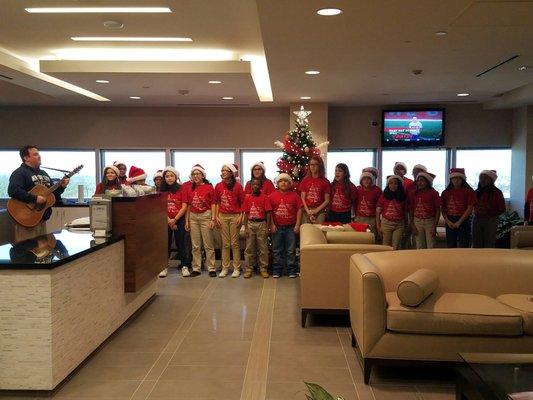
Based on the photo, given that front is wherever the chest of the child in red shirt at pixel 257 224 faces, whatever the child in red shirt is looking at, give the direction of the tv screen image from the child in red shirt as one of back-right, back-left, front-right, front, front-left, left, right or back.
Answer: back-left

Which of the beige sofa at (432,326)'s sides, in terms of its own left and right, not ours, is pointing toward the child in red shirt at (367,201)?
back

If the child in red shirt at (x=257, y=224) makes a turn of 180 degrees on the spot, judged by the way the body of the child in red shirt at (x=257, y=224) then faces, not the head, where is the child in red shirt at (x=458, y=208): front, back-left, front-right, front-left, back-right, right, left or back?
right

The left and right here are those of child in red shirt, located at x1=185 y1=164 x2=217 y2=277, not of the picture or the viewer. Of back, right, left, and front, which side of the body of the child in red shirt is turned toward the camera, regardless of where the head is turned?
front

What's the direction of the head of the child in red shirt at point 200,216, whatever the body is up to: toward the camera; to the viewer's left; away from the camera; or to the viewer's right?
toward the camera

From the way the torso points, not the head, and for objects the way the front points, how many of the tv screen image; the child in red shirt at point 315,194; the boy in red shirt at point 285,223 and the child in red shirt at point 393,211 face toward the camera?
4

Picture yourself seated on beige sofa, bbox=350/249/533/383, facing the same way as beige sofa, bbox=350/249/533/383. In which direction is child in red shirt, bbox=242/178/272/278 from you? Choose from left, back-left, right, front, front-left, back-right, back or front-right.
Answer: back-right

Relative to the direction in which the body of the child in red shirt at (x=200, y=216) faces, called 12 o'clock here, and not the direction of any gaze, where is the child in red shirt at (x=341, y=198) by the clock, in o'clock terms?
the child in red shirt at (x=341, y=198) is roughly at 9 o'clock from the child in red shirt at (x=200, y=216).

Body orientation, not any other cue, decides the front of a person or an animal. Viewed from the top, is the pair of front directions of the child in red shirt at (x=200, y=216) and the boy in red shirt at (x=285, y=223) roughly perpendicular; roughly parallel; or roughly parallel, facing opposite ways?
roughly parallel

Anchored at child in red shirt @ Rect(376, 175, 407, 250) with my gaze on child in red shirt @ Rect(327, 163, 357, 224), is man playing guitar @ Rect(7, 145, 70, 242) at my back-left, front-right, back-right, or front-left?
front-left

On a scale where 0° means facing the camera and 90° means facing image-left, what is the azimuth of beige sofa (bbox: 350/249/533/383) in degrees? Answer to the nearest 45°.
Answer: approximately 0°

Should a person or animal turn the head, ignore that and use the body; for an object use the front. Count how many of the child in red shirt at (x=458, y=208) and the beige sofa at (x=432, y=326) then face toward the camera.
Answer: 2

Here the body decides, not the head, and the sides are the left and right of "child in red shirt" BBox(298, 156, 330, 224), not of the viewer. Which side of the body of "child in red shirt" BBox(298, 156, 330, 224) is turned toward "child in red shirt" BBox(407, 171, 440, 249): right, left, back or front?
left

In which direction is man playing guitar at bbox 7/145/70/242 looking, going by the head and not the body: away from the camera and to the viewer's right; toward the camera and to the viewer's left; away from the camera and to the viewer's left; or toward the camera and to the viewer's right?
toward the camera and to the viewer's right

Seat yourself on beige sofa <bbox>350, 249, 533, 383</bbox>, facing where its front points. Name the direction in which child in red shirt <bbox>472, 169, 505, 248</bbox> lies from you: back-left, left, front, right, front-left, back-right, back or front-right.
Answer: back

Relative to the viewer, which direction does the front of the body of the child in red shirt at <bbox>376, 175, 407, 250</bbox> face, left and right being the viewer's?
facing the viewer

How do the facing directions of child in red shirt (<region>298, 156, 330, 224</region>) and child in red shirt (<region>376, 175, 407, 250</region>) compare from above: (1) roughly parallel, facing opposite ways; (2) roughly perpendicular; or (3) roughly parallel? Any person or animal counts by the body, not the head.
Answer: roughly parallel

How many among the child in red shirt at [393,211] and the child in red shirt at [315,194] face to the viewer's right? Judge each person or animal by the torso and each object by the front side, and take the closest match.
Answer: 0

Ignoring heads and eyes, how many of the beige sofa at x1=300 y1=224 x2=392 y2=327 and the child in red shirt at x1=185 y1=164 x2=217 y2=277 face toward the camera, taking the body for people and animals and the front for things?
1

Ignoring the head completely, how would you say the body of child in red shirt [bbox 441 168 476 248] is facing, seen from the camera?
toward the camera
